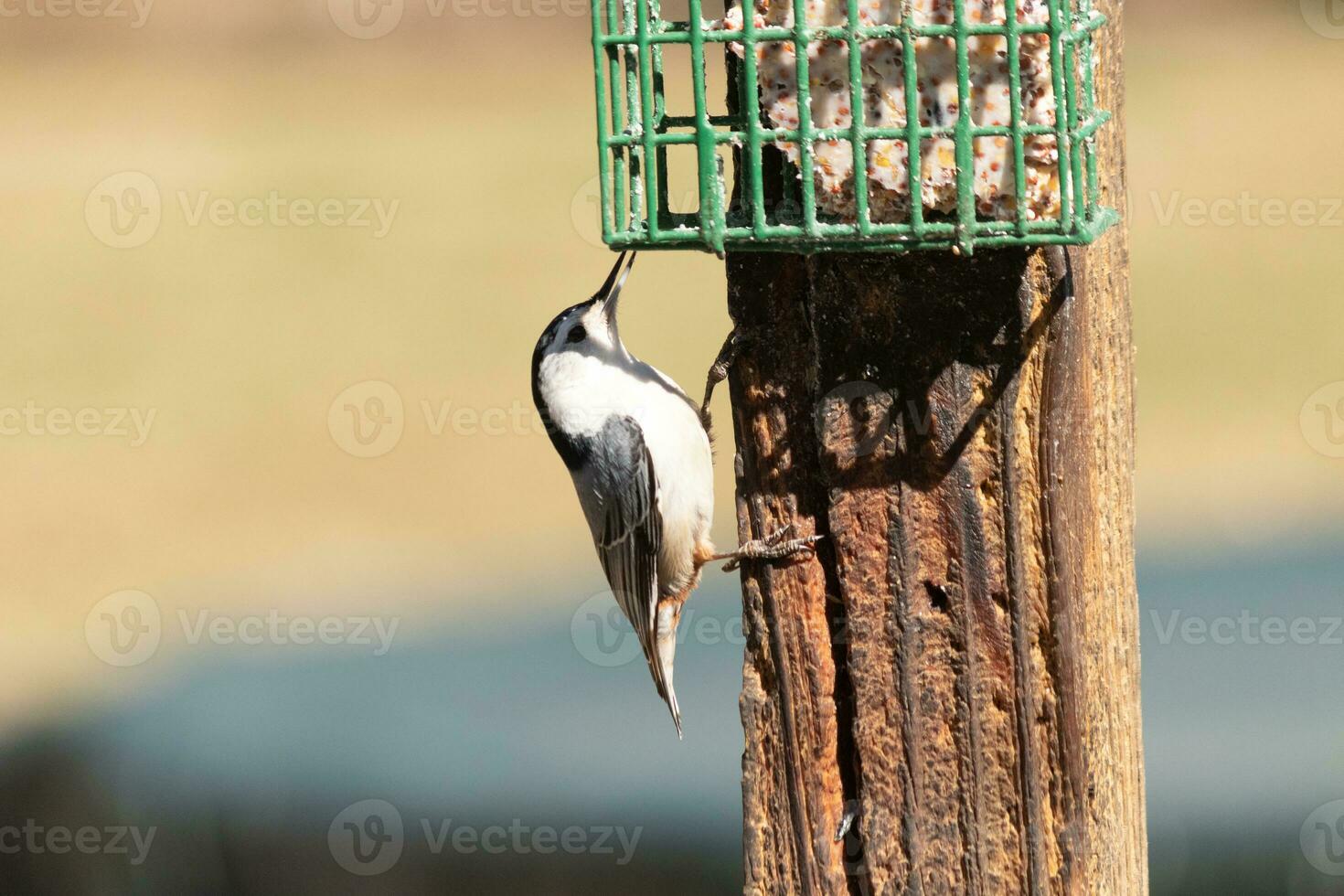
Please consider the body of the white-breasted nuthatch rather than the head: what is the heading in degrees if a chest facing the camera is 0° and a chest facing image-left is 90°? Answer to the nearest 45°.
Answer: approximately 270°
